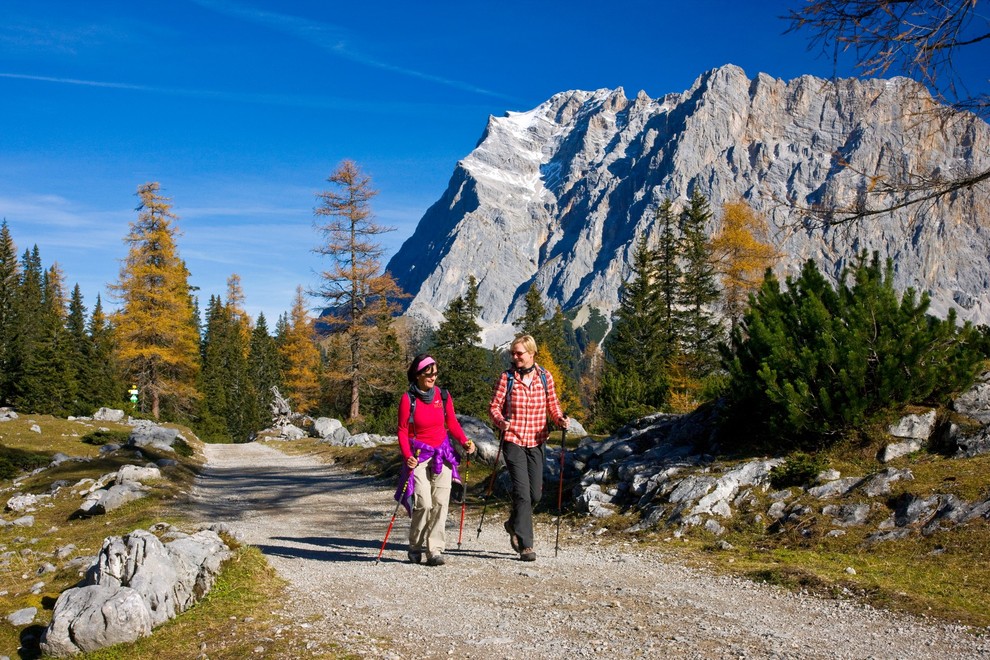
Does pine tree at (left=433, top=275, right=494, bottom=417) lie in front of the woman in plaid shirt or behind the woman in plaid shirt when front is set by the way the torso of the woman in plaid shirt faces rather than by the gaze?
behind

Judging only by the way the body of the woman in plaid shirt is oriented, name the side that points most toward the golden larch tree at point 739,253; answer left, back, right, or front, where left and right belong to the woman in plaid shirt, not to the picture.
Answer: back

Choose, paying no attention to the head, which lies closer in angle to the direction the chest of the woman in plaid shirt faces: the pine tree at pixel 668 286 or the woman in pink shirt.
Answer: the woman in pink shirt

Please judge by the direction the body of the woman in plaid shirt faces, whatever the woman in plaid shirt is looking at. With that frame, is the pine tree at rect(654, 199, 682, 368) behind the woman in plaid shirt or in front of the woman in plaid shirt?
behind

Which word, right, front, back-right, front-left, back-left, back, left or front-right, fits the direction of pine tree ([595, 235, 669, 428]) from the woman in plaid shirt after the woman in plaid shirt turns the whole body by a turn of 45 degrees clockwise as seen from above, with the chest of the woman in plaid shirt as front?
back-right

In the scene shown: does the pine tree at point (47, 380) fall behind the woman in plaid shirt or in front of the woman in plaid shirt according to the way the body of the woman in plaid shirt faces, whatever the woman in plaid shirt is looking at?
behind

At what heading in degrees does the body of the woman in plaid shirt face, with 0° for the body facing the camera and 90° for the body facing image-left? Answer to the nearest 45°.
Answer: approximately 0°

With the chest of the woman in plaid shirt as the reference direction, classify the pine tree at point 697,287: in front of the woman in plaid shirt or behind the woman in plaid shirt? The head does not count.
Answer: behind

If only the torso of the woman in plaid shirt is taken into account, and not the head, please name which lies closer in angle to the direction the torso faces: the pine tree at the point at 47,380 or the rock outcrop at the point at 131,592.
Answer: the rock outcrop
